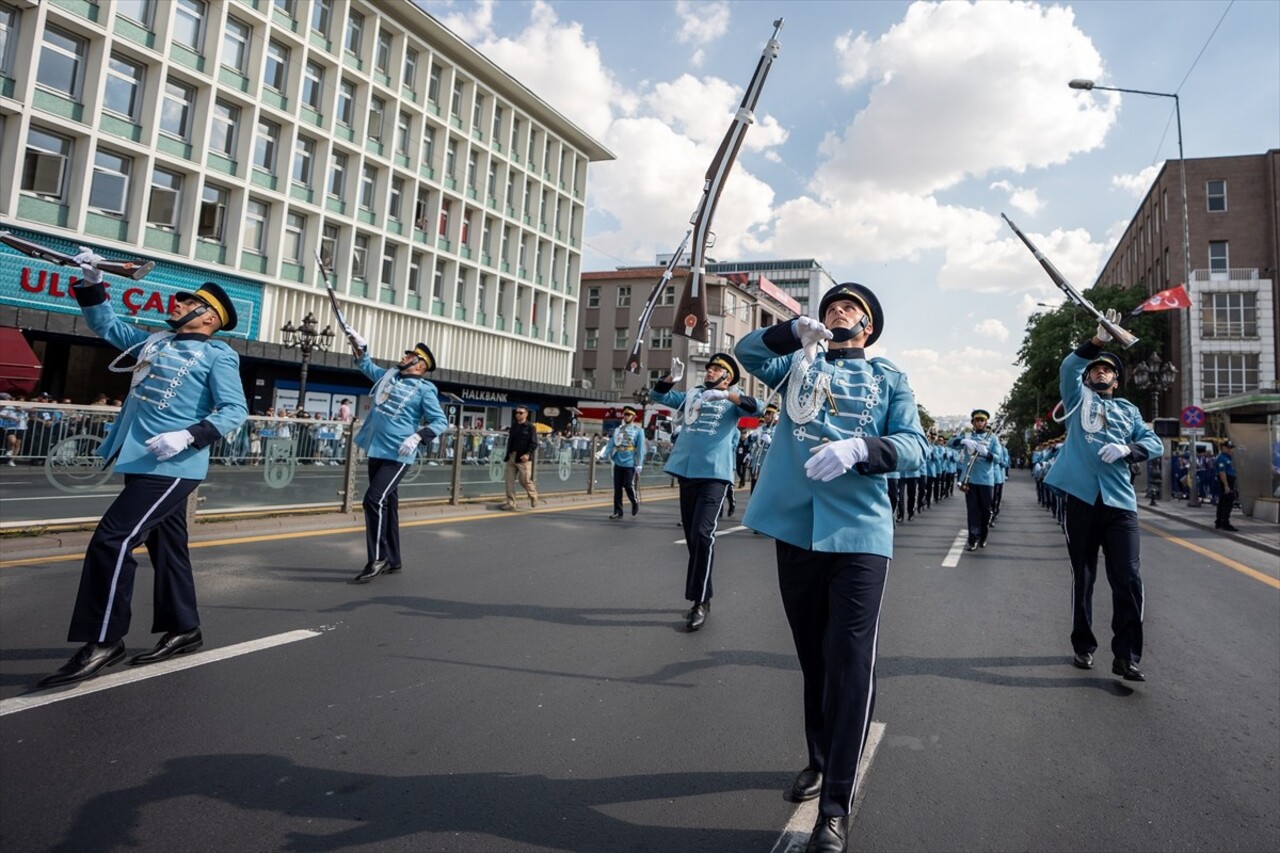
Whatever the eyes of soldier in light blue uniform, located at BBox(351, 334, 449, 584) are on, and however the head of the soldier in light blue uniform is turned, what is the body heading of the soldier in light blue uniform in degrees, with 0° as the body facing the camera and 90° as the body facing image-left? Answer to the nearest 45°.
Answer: approximately 45°

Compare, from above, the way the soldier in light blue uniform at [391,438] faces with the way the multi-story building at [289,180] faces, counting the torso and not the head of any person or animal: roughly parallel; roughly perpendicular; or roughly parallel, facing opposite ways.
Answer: roughly perpendicular

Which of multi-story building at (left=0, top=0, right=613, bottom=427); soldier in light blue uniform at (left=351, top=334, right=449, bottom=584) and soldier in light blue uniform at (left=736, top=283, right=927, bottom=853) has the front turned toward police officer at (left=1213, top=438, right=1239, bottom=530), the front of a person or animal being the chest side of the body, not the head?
the multi-story building

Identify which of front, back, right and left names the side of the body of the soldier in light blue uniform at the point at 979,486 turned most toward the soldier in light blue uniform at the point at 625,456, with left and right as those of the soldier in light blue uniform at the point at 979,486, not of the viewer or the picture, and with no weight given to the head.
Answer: right

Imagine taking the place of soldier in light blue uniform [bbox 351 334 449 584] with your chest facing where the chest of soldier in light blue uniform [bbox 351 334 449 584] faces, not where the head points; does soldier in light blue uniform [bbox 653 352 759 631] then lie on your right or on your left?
on your left

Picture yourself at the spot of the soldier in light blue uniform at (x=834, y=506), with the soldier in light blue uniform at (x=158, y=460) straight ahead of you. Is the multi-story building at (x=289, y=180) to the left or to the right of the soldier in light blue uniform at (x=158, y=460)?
right

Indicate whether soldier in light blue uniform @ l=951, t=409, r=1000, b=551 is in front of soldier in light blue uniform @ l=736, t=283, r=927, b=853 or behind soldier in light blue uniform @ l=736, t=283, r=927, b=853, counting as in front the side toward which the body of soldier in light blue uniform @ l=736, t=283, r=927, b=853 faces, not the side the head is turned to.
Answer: behind

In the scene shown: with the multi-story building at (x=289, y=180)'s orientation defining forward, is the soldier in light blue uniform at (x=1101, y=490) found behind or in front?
in front

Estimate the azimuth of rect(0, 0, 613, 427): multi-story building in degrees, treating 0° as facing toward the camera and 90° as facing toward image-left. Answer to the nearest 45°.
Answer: approximately 315°

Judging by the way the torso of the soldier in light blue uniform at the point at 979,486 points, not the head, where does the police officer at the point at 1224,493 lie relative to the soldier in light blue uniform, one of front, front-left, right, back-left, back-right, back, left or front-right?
back-left

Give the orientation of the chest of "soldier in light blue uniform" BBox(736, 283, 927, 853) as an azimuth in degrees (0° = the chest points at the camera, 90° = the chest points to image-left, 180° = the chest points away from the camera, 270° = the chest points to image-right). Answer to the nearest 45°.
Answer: approximately 0°

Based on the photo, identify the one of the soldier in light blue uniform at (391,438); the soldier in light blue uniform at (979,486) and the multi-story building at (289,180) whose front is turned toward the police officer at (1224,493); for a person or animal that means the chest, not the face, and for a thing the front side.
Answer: the multi-story building
